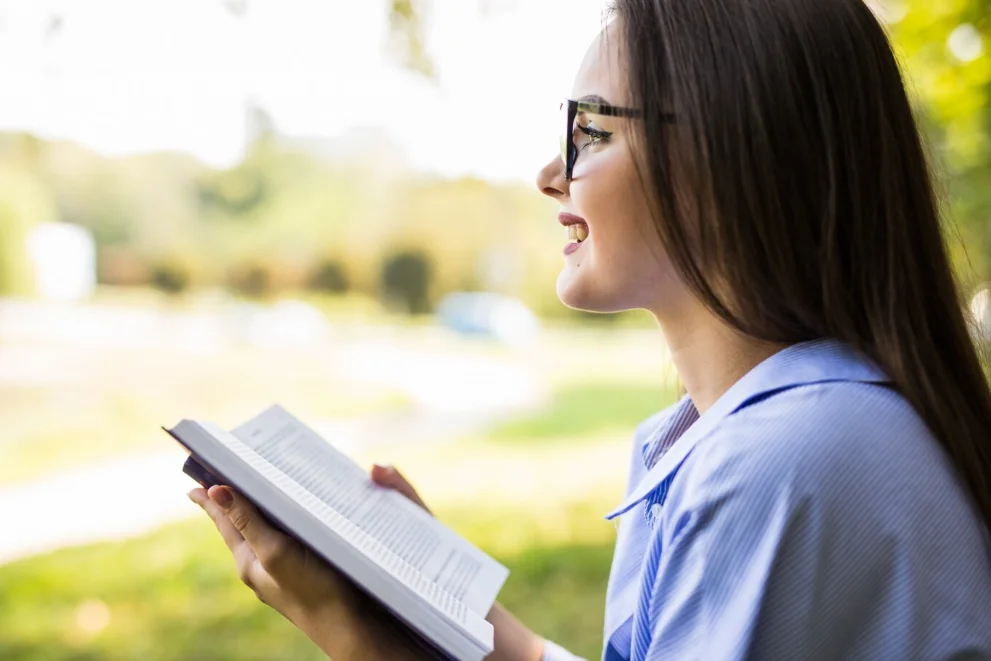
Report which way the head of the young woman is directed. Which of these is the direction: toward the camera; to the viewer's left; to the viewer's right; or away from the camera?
to the viewer's left

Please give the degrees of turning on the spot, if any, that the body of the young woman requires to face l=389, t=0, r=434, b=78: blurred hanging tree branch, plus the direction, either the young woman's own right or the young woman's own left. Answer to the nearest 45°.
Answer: approximately 90° to the young woman's own right

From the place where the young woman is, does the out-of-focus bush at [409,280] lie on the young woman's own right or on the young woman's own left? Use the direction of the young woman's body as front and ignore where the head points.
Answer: on the young woman's own right

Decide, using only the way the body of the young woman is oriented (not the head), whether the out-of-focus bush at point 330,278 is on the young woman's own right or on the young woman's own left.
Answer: on the young woman's own right

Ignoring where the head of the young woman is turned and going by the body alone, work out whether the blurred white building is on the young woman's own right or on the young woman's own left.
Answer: on the young woman's own right

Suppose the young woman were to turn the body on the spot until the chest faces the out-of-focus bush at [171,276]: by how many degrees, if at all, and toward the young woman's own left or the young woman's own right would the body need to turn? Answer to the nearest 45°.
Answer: approximately 45° to the young woman's own right

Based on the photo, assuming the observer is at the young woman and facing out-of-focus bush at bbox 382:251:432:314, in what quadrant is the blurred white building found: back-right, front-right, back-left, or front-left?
front-left

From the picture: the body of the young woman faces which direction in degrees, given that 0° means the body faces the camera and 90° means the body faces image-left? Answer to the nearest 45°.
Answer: approximately 90°
